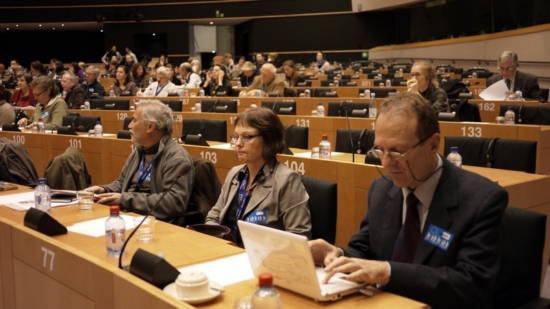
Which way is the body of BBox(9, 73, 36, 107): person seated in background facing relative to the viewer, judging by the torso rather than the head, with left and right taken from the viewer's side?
facing the viewer and to the left of the viewer

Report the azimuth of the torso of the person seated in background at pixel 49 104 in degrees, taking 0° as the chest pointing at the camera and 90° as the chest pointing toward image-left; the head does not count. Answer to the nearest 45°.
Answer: approximately 45°

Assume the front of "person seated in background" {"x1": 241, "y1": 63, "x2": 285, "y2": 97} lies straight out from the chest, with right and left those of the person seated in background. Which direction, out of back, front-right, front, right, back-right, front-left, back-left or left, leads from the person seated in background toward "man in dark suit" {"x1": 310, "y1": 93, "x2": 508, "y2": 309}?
front-left

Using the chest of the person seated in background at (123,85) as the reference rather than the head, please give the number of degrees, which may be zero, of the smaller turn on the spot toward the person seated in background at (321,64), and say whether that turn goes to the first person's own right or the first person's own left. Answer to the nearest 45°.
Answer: approximately 180°

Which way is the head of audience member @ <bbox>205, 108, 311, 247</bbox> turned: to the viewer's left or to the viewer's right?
to the viewer's left

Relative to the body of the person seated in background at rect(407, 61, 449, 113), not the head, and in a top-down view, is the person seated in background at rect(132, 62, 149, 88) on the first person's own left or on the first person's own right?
on the first person's own right

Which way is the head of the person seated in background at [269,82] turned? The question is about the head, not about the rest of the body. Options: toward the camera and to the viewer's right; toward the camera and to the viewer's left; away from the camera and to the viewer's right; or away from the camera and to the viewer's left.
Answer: toward the camera and to the viewer's left

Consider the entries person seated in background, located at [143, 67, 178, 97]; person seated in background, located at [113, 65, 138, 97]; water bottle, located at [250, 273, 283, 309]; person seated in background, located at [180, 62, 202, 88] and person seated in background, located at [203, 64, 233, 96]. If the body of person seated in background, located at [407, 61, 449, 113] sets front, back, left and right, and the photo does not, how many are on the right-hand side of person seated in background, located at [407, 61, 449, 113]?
4

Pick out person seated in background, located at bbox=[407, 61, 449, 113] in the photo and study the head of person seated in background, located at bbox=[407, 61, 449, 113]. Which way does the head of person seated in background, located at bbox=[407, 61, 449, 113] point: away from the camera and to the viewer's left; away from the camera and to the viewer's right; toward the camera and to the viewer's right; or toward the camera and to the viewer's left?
toward the camera and to the viewer's left

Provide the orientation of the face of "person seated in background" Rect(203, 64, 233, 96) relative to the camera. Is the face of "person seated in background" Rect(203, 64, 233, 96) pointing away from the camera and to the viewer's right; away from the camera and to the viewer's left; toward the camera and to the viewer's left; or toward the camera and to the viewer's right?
toward the camera and to the viewer's left
